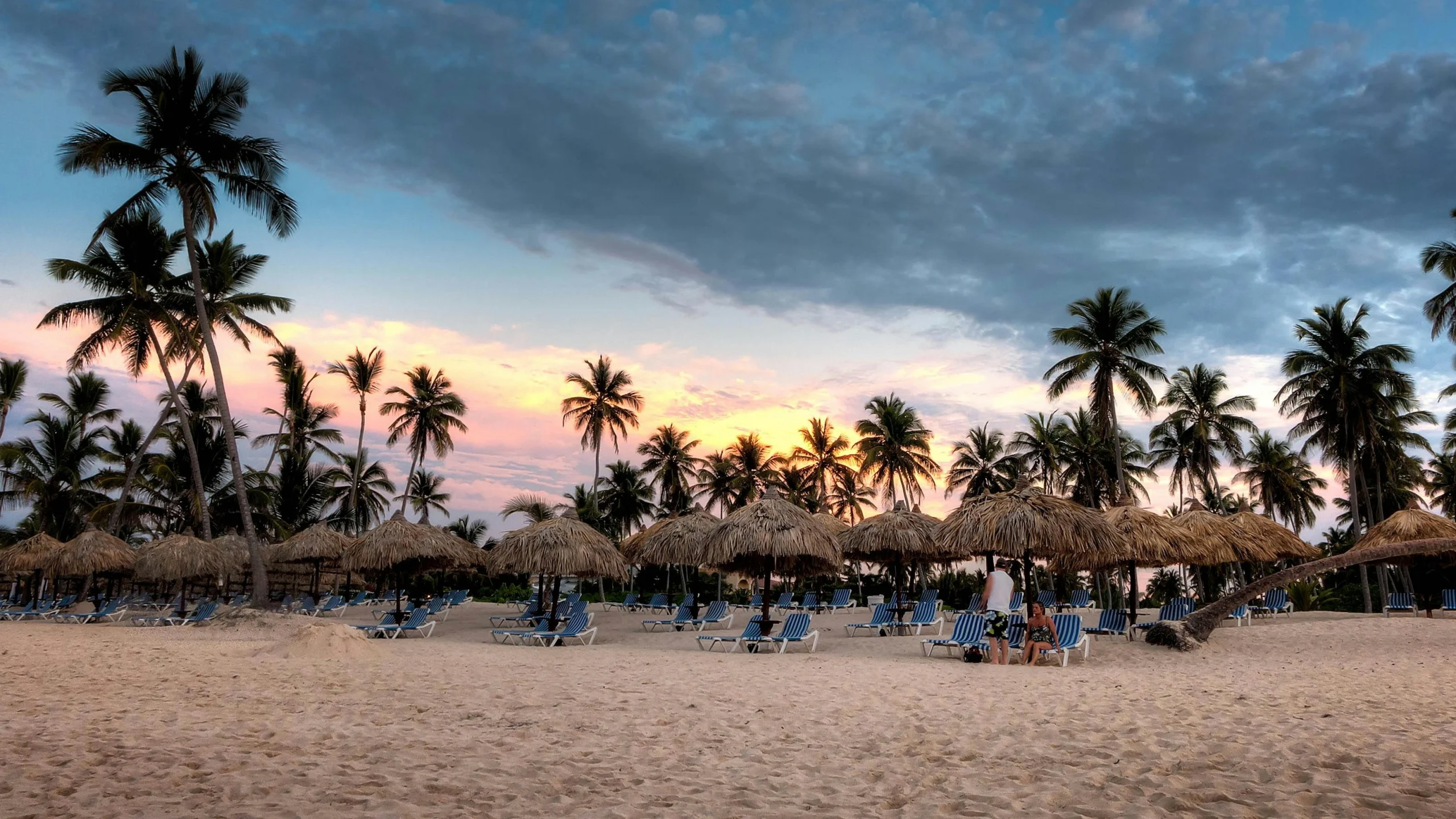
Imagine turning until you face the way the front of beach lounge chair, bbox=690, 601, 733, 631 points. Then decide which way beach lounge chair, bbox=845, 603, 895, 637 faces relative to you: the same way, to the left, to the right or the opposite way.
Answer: the same way

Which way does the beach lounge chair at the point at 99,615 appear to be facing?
to the viewer's left

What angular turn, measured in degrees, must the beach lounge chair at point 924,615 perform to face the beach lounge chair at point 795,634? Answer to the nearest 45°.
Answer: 0° — it already faces it

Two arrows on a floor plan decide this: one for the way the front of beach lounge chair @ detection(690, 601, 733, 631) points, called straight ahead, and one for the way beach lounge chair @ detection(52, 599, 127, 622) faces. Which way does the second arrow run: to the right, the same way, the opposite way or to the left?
the same way

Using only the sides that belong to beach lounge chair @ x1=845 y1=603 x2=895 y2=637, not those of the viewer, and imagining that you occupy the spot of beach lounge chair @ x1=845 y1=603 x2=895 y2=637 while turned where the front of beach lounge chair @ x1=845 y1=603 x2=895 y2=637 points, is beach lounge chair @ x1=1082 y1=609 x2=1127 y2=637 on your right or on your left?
on your left

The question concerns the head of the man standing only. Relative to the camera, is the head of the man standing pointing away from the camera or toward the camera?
away from the camera

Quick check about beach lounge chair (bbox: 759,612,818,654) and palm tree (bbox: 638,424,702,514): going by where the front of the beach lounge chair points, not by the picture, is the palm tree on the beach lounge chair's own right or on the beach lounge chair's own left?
on the beach lounge chair's own right

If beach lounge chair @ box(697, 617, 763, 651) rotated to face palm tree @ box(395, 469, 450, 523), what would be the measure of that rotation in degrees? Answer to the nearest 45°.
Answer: approximately 45° to its right

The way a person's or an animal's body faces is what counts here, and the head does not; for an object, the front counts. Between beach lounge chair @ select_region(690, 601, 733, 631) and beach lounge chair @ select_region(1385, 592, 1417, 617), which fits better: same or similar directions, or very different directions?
same or similar directions

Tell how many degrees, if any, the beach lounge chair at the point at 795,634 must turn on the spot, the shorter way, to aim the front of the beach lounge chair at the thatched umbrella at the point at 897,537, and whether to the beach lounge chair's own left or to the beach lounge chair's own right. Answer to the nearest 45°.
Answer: approximately 180°

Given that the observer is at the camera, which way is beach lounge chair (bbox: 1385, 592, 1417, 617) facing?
facing the viewer

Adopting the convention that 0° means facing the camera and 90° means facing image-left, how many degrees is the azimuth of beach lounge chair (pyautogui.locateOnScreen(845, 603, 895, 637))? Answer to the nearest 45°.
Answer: approximately 45°

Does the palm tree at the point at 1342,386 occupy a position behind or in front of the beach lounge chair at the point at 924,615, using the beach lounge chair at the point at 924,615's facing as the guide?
behind

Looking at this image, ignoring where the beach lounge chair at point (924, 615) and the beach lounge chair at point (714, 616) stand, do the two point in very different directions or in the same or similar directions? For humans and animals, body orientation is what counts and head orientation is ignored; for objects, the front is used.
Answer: same or similar directions
